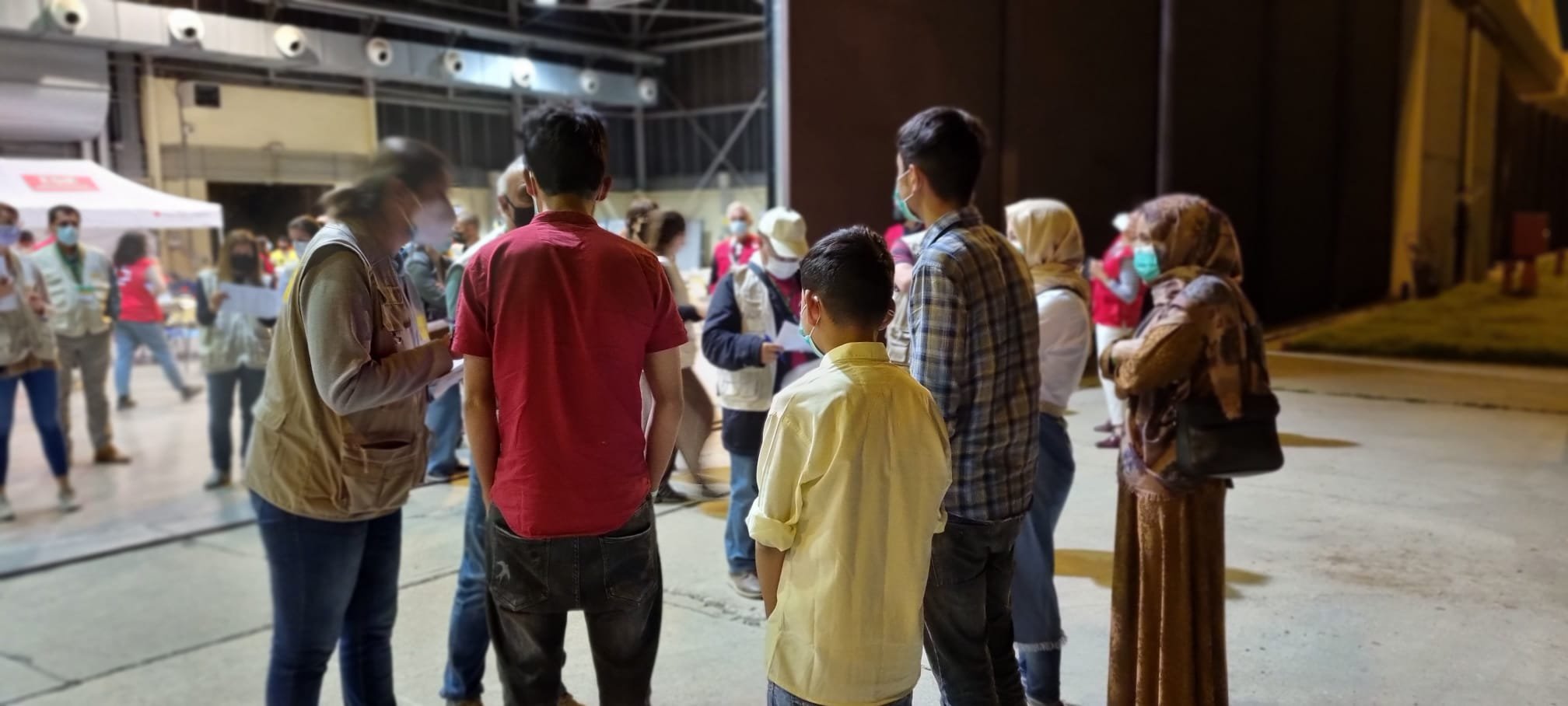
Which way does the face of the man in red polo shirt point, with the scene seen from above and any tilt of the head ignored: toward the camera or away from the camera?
away from the camera

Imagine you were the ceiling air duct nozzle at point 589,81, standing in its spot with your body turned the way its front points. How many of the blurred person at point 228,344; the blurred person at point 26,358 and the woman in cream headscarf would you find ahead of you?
3

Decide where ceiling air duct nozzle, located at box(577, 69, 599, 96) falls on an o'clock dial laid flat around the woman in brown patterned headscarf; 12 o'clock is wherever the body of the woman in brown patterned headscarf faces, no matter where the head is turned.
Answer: The ceiling air duct nozzle is roughly at 2 o'clock from the woman in brown patterned headscarf.

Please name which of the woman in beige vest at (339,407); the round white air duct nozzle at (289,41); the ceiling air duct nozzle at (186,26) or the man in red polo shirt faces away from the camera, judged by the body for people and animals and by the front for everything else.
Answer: the man in red polo shirt

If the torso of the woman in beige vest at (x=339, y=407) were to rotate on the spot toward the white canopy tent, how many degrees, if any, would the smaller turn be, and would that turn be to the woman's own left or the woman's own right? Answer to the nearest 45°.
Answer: approximately 90° to the woman's own left

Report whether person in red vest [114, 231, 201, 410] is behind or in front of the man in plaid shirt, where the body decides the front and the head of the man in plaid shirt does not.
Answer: in front

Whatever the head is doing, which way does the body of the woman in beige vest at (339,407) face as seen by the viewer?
to the viewer's right

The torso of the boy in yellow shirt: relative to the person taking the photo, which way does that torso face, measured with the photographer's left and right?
facing away from the viewer and to the left of the viewer

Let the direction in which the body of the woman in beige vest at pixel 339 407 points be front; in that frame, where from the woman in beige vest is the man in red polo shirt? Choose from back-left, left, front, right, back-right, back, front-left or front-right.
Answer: front-right

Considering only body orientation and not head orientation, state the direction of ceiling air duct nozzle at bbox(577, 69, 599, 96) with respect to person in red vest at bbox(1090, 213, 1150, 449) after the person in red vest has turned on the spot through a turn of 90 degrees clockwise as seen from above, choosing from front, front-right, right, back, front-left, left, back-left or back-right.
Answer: front-left

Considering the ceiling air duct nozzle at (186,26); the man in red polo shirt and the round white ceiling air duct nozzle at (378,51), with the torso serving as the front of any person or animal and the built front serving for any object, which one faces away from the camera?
the man in red polo shirt

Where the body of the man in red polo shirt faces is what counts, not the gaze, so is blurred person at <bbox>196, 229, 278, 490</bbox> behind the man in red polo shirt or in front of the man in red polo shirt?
in front

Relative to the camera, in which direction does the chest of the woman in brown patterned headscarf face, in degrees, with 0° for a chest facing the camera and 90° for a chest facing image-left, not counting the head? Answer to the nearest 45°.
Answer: approximately 90°

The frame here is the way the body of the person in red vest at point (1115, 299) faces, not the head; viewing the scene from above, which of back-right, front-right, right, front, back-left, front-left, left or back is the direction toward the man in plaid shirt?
left
